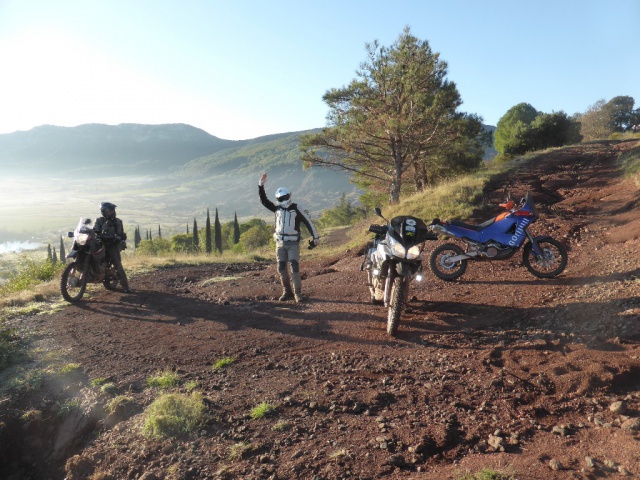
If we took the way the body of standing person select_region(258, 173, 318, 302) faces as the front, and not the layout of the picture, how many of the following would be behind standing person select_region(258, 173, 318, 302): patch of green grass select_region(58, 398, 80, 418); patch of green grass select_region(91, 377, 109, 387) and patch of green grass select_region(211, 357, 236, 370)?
0

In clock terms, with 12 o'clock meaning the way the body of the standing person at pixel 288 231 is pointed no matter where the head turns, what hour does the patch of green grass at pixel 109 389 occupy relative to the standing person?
The patch of green grass is roughly at 1 o'clock from the standing person.

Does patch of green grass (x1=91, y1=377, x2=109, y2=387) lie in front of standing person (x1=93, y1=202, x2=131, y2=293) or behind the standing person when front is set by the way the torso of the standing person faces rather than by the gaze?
in front

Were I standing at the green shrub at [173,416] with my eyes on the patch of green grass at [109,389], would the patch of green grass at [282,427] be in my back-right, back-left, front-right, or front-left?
back-right

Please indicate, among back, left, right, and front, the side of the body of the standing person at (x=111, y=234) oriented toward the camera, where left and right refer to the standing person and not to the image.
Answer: front

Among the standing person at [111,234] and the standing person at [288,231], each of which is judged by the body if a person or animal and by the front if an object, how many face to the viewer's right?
0

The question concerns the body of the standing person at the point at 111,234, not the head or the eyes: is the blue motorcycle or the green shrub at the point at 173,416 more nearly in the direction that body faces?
the green shrub

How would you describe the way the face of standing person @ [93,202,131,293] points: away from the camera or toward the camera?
toward the camera

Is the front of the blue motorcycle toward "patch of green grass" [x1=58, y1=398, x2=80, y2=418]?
no

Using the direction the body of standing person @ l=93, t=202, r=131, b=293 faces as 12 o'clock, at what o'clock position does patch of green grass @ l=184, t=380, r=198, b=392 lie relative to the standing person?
The patch of green grass is roughly at 12 o'clock from the standing person.

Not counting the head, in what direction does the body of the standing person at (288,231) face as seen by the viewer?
toward the camera

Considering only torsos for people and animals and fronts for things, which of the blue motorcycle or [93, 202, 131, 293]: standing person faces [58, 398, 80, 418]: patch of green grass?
the standing person

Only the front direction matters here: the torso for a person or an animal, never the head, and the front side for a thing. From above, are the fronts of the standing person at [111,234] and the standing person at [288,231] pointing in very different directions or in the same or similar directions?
same or similar directions
